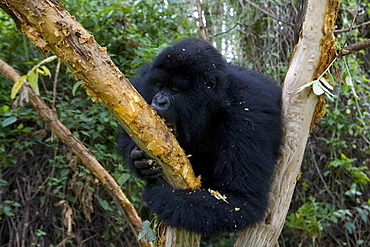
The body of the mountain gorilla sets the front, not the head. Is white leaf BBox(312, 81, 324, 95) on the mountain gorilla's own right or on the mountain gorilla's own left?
on the mountain gorilla's own left

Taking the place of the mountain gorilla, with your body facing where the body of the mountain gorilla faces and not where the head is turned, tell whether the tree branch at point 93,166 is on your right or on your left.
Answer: on your right

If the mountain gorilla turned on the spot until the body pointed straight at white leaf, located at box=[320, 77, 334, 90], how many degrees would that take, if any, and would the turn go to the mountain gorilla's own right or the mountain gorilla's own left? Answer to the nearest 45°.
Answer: approximately 135° to the mountain gorilla's own left

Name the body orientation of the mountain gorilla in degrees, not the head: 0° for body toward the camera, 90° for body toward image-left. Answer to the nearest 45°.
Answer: approximately 45°
